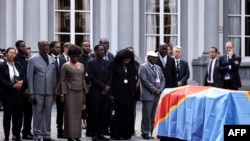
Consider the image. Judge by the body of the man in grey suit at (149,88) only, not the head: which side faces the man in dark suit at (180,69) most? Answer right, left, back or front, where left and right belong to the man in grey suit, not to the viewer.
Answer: left

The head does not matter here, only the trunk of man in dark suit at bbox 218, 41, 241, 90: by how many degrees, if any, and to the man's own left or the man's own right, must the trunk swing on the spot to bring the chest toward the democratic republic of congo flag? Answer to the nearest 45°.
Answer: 0° — they already face it

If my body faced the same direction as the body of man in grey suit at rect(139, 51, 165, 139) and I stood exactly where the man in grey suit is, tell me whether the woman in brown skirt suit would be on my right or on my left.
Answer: on my right

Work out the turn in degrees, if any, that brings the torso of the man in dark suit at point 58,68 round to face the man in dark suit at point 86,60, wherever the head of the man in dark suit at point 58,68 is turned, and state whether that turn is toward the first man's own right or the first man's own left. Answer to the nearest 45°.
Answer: approximately 90° to the first man's own left

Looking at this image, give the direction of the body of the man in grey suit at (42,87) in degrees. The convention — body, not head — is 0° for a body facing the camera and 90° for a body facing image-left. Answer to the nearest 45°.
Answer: approximately 315°

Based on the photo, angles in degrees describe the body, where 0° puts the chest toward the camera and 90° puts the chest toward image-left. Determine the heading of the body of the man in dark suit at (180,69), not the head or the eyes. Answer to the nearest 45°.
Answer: approximately 45°

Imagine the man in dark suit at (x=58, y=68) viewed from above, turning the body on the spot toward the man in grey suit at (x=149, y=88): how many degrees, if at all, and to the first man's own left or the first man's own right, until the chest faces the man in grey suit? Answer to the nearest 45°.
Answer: approximately 45° to the first man's own left

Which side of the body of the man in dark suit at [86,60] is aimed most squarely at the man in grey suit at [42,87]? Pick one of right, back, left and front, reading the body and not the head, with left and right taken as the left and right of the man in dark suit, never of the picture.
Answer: right

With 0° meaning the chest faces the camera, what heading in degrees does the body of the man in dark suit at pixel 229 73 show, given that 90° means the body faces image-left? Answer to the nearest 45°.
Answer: approximately 0°
